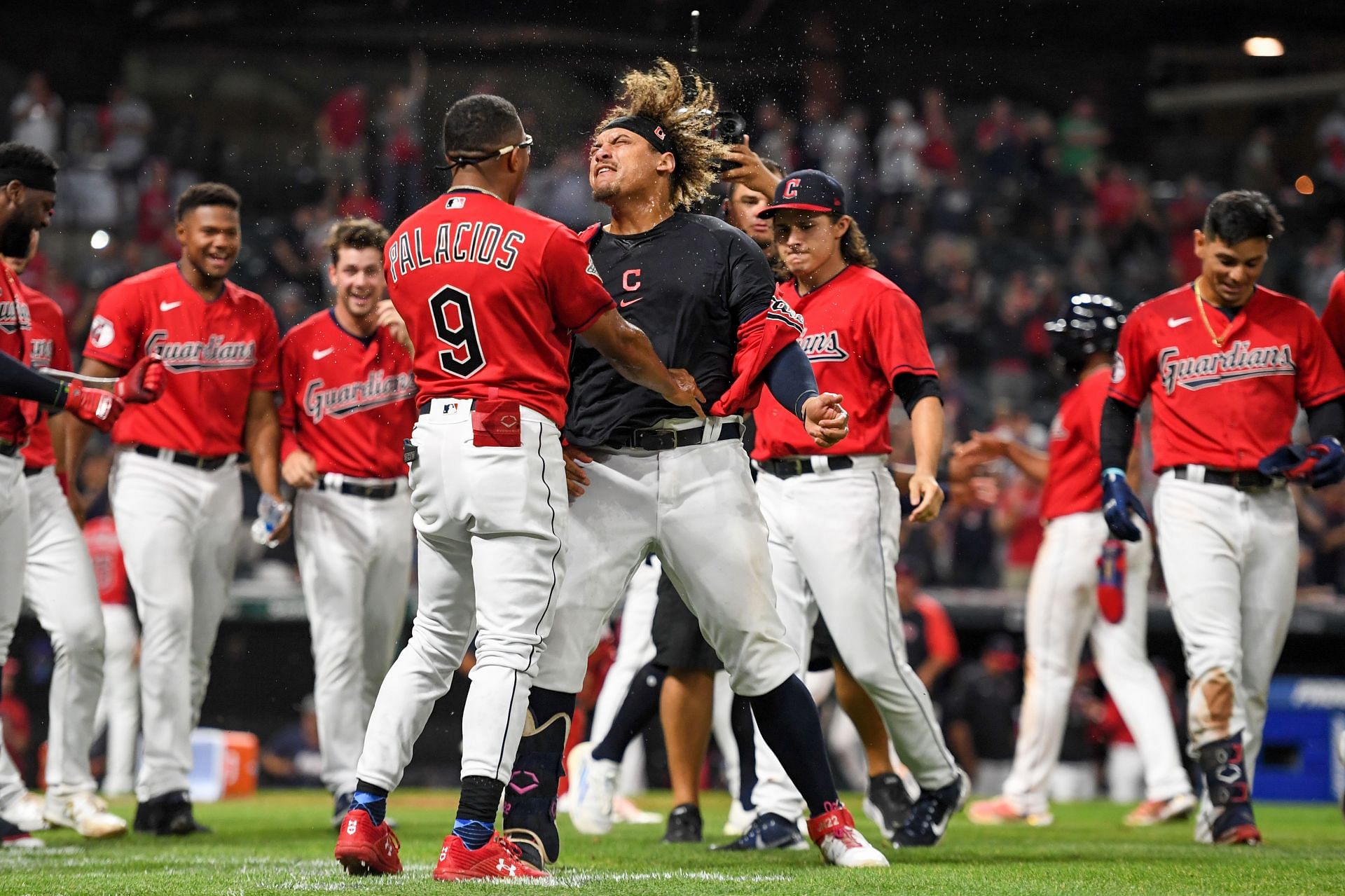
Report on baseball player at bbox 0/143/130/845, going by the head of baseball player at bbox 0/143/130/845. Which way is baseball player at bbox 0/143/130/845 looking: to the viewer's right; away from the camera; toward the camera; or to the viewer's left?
to the viewer's right

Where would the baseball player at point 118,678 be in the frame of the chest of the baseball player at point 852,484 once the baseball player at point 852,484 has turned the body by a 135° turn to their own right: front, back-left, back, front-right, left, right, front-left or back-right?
front-left

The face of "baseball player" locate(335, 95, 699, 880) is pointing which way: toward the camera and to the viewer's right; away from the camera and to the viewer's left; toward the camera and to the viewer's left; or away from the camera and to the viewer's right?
away from the camera and to the viewer's right

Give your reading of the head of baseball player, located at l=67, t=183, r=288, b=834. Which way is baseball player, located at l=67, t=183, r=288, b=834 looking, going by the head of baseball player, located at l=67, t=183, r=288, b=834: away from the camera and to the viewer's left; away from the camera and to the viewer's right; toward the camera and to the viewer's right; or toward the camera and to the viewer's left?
toward the camera and to the viewer's right

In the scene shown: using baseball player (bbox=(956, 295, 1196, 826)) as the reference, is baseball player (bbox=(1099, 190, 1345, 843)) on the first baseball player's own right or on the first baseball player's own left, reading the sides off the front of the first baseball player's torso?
on the first baseball player's own left

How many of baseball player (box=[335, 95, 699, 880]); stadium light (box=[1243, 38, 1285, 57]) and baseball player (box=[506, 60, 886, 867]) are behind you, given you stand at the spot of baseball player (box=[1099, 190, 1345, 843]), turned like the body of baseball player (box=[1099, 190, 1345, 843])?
1

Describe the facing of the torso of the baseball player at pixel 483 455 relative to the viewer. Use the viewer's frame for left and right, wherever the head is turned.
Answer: facing away from the viewer and to the right of the viewer

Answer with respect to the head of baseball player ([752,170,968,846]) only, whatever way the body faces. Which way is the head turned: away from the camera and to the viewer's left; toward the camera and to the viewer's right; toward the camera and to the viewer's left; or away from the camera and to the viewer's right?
toward the camera and to the viewer's left

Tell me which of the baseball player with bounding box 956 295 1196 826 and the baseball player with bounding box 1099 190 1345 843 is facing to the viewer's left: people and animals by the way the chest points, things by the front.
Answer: the baseball player with bounding box 956 295 1196 826

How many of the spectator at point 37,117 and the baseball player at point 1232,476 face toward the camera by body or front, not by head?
2

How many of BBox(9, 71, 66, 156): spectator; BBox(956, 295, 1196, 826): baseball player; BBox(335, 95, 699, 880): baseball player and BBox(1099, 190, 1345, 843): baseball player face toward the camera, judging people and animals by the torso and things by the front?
2

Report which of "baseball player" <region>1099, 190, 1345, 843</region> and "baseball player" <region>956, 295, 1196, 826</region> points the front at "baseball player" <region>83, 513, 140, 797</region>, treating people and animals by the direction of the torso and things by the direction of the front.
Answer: "baseball player" <region>956, 295, 1196, 826</region>

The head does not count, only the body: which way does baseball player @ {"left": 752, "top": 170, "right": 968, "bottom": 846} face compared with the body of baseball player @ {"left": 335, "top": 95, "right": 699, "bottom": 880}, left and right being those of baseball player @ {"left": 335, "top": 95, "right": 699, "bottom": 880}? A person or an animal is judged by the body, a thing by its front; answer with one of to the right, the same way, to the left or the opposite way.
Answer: the opposite way

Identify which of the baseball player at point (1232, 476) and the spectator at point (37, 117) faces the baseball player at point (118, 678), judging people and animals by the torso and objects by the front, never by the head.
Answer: the spectator
